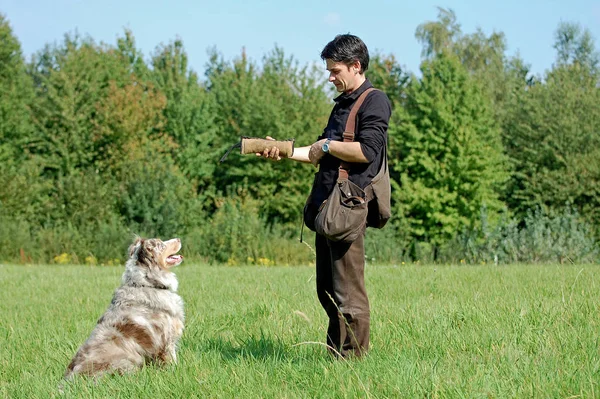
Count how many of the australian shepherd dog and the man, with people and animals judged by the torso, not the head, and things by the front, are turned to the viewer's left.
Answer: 1

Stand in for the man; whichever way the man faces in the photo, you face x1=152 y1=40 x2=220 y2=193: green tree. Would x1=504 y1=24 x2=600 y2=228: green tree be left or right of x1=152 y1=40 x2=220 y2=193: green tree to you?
right

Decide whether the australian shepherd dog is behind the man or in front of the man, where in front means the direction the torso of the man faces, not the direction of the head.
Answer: in front

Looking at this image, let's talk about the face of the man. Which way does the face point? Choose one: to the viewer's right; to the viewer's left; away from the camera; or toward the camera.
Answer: to the viewer's left

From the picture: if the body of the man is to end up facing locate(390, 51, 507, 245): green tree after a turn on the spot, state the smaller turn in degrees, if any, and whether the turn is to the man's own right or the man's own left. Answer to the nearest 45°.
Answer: approximately 90° to the man's own right

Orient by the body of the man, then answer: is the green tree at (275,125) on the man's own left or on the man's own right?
on the man's own right

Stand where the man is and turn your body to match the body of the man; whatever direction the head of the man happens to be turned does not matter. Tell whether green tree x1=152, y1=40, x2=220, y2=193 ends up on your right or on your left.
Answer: on your right

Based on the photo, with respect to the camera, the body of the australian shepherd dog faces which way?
to the viewer's right

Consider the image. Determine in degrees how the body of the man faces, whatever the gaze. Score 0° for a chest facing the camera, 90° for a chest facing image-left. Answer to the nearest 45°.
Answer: approximately 90°

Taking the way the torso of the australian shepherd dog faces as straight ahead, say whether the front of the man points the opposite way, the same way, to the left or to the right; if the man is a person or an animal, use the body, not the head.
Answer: the opposite way

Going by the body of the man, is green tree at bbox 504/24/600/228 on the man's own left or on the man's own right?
on the man's own right

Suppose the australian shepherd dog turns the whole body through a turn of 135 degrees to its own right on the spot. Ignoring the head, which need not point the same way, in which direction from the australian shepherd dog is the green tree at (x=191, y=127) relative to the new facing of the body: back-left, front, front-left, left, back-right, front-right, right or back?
back-right
